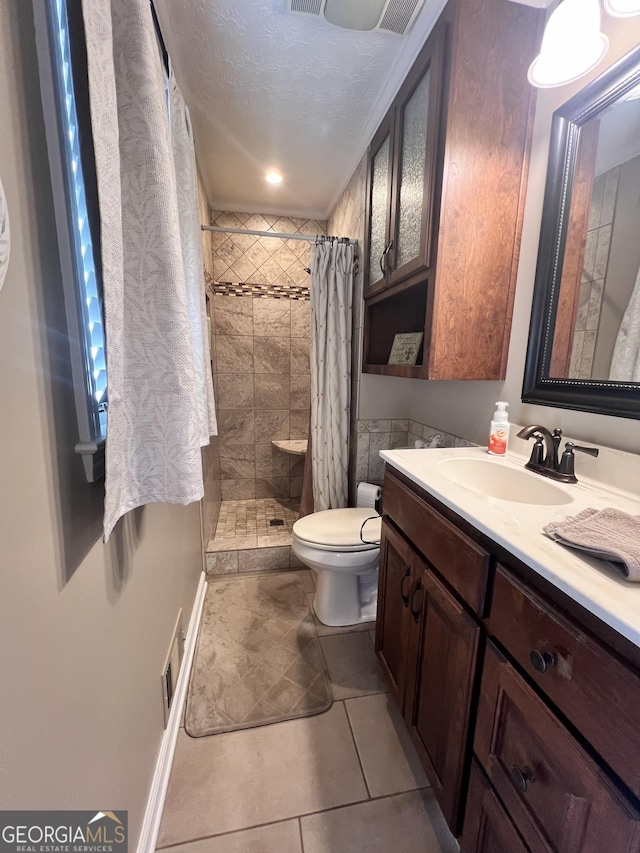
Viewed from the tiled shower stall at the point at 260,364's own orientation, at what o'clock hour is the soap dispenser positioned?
The soap dispenser is roughly at 11 o'clock from the tiled shower stall.

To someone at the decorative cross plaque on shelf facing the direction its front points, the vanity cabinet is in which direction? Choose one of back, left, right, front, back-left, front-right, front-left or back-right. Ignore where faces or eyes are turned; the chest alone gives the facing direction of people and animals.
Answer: front-left

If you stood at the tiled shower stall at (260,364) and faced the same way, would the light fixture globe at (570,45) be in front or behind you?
in front

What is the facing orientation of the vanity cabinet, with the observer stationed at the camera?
facing the viewer and to the left of the viewer

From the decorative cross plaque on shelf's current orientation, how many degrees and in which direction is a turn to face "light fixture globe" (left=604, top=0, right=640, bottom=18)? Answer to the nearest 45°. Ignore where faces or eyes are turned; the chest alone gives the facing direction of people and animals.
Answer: approximately 90° to its left

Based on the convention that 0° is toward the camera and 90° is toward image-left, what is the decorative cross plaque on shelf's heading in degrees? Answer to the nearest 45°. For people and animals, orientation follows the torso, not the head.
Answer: approximately 45°

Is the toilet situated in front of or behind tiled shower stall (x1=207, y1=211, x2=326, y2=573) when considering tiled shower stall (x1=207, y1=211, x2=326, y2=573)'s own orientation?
in front

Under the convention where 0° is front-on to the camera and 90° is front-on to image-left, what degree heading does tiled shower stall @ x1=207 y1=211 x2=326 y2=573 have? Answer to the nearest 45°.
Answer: approximately 0°

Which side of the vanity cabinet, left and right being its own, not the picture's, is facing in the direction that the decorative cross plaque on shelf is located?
right

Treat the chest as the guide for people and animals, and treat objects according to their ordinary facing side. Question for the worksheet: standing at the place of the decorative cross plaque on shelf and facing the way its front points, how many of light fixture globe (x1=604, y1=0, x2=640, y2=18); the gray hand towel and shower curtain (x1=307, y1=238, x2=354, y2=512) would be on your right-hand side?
1

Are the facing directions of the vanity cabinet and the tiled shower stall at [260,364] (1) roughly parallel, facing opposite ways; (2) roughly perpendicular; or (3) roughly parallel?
roughly perpendicular

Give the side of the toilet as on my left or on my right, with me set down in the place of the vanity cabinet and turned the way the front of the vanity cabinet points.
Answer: on my right
